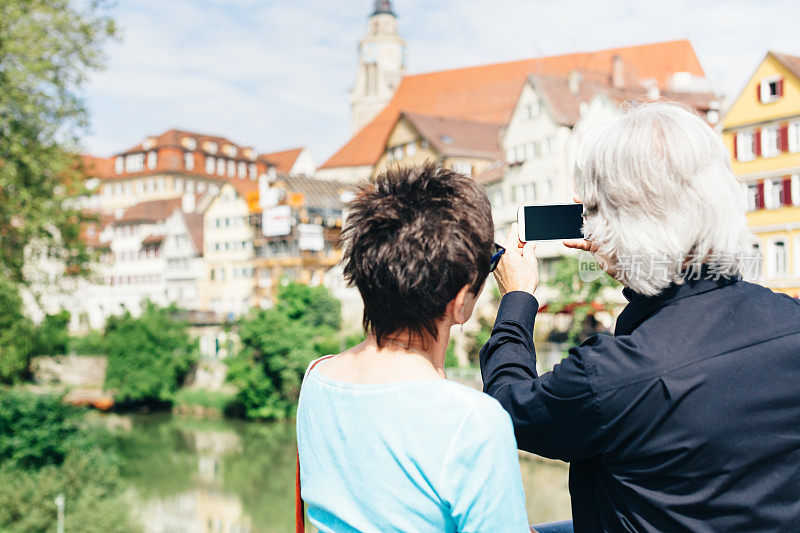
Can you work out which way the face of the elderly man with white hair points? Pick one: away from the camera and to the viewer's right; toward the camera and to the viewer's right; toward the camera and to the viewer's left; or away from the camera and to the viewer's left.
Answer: away from the camera and to the viewer's left

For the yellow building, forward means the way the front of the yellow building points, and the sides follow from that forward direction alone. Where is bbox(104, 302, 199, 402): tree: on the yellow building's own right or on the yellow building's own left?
on the yellow building's own right

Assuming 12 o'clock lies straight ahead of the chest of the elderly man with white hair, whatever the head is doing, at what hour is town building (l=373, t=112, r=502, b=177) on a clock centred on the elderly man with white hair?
The town building is roughly at 1 o'clock from the elderly man with white hair.

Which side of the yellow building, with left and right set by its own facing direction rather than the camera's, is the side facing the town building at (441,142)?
right

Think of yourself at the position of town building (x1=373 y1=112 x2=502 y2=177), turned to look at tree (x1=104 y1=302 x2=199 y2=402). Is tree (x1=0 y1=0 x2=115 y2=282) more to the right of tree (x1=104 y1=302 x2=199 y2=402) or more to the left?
left

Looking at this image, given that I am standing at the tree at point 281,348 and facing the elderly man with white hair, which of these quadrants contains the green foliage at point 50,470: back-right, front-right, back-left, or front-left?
front-right

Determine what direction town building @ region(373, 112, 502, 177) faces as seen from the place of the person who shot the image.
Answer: facing the viewer and to the left of the viewer

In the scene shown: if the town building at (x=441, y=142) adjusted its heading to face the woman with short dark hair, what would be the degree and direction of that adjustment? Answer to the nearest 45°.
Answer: approximately 45° to its left

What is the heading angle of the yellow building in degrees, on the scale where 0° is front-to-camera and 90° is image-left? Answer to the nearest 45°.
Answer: approximately 45°

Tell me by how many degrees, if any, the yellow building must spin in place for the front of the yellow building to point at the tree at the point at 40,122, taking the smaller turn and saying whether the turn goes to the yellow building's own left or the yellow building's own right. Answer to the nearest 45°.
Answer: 0° — it already faces it

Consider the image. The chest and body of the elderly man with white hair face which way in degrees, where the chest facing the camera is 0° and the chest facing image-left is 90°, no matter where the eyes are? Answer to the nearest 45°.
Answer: approximately 135°
